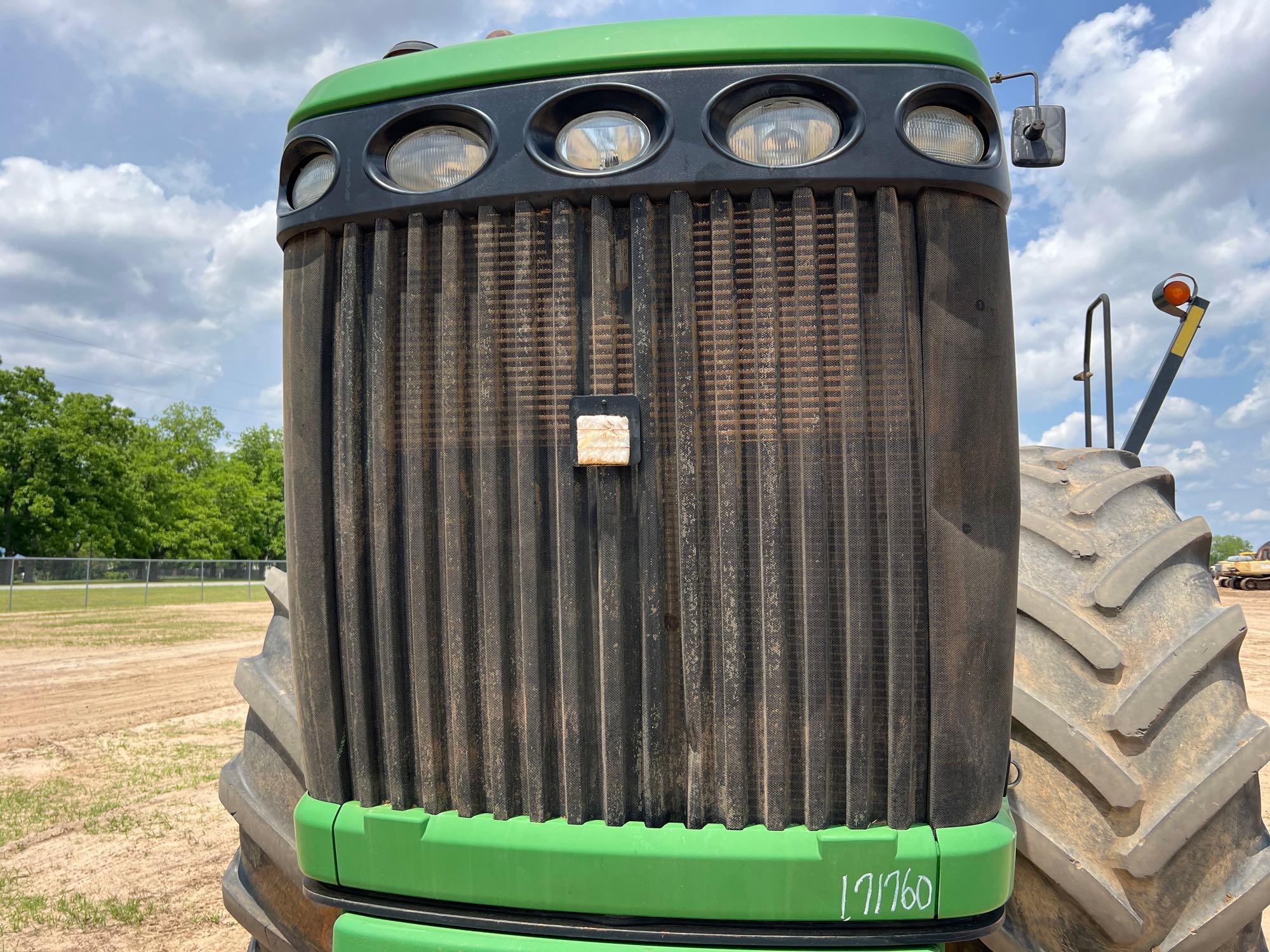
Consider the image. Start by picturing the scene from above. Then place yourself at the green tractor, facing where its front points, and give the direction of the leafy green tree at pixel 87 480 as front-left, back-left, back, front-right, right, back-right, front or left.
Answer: back-right

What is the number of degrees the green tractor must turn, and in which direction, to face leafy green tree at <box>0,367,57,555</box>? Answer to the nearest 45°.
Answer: approximately 135° to its right

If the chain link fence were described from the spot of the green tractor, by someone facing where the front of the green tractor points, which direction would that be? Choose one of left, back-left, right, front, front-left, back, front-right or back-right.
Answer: back-right

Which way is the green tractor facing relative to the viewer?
toward the camera
